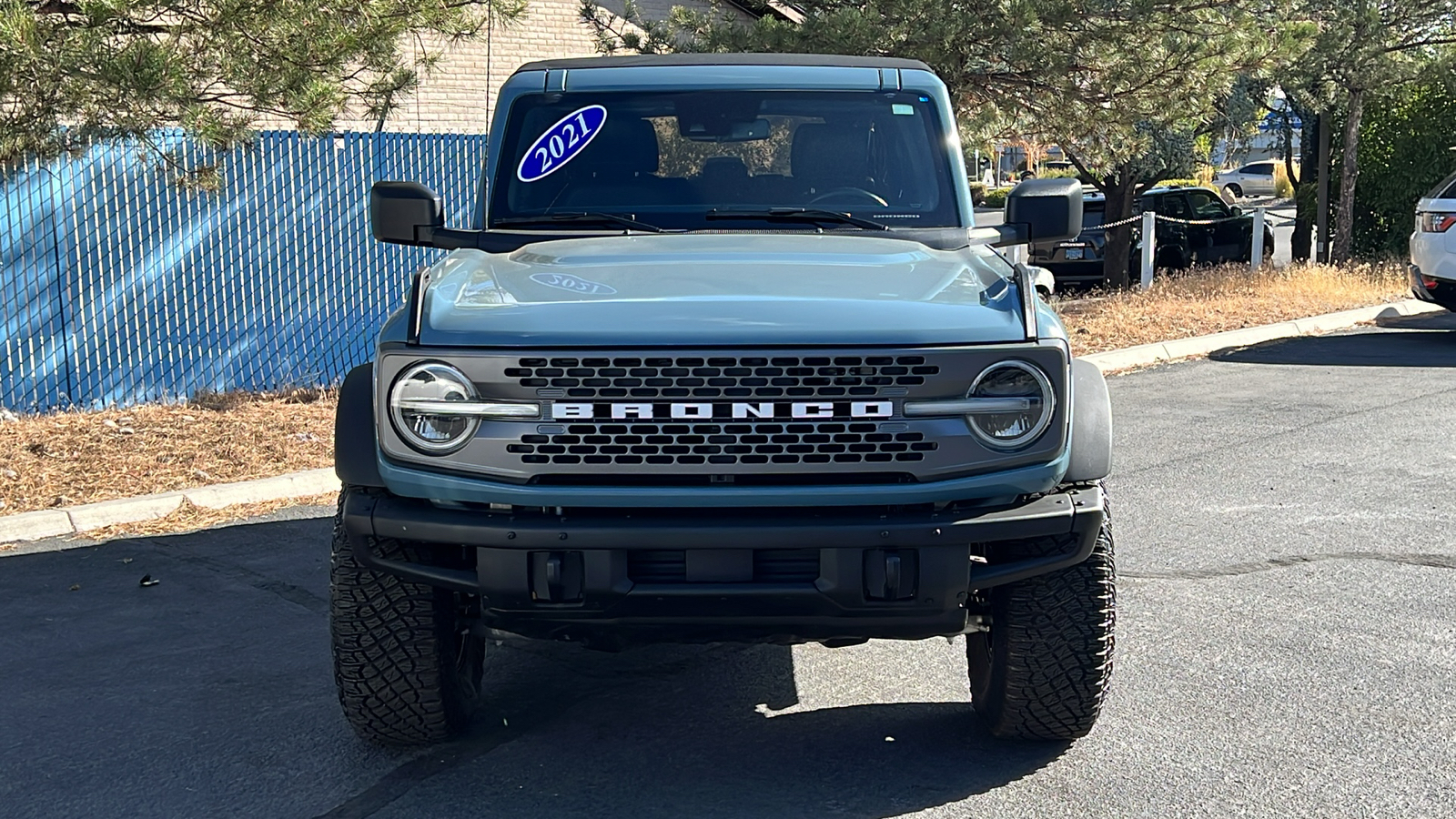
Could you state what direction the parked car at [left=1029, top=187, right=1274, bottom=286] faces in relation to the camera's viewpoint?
facing away from the viewer and to the right of the viewer

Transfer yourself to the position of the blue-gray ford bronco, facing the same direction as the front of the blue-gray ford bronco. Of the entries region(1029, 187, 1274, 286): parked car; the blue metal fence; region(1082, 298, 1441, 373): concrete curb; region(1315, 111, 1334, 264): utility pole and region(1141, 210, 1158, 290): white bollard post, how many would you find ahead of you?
0

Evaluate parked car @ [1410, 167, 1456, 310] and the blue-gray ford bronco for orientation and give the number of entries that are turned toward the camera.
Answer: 1

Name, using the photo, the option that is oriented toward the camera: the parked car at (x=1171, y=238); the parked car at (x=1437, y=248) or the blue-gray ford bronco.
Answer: the blue-gray ford bronco

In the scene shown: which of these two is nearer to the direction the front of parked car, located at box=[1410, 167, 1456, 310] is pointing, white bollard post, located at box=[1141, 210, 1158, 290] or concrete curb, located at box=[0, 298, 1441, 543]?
the white bollard post

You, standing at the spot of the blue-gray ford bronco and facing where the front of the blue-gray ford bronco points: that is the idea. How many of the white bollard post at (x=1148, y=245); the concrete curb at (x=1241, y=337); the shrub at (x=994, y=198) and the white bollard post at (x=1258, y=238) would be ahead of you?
0

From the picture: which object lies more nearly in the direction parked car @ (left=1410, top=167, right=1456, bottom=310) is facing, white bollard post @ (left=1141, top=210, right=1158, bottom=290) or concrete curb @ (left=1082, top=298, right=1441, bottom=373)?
the white bollard post

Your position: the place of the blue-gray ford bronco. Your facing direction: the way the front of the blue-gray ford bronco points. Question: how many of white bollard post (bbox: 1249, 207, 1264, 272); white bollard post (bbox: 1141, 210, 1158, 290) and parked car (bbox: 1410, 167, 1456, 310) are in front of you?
0

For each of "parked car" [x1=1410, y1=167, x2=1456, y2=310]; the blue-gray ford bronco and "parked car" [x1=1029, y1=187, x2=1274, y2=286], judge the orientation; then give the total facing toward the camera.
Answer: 1

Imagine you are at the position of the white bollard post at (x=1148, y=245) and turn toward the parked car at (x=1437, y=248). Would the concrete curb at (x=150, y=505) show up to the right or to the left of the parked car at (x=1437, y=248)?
right

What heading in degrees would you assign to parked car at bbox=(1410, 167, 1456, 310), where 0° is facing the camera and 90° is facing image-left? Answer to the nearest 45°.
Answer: approximately 225°

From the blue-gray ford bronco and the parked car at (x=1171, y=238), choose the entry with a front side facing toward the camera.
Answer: the blue-gray ford bronco

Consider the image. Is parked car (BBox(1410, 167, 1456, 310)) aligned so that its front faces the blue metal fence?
no

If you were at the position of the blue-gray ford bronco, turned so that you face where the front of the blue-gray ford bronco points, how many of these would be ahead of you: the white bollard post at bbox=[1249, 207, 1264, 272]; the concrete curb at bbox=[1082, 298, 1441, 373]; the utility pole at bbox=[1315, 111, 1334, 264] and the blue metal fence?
0

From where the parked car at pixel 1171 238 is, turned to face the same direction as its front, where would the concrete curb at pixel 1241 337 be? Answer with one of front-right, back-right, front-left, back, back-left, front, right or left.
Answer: back-right

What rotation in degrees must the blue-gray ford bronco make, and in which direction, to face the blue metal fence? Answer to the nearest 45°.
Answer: approximately 135° to its right

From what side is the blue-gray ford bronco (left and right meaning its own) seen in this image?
front

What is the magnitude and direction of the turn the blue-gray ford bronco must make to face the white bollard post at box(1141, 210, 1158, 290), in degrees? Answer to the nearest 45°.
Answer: approximately 180°
